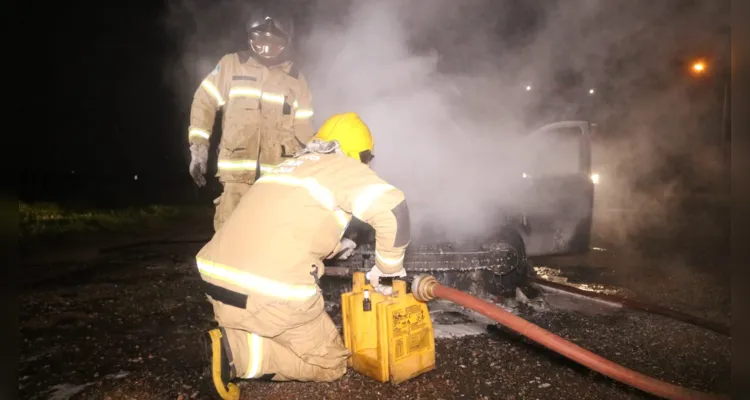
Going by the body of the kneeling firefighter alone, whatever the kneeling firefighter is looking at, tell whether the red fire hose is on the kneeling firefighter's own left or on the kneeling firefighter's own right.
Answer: on the kneeling firefighter's own right

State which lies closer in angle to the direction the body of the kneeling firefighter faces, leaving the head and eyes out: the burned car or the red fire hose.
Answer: the burned car

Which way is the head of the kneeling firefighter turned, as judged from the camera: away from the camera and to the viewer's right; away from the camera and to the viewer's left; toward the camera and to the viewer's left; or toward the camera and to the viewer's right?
away from the camera and to the viewer's right

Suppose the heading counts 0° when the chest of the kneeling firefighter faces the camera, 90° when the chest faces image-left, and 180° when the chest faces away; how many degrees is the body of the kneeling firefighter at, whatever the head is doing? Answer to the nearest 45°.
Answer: approximately 225°

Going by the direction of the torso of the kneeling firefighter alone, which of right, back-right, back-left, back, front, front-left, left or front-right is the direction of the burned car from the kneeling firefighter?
front
